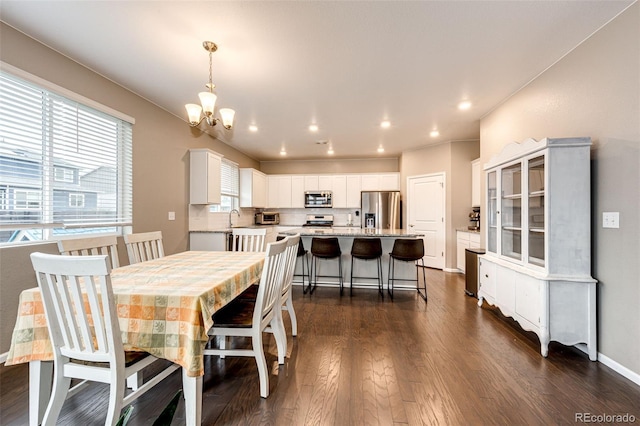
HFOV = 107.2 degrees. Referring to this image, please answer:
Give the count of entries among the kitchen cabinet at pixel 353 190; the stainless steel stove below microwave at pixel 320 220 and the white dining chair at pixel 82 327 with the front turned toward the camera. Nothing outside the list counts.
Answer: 2

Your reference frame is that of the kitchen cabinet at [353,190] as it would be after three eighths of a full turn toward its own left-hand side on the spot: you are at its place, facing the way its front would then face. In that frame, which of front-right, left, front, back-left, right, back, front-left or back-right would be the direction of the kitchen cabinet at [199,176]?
back

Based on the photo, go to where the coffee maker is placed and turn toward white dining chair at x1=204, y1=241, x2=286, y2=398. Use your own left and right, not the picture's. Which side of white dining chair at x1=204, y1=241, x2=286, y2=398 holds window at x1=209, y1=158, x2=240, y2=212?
right

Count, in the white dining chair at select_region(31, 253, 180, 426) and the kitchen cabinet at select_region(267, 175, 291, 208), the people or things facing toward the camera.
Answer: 1

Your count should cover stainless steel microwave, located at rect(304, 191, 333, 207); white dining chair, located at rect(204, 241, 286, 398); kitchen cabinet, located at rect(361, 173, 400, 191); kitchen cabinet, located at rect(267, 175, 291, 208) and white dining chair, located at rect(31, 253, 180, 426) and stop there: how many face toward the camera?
3

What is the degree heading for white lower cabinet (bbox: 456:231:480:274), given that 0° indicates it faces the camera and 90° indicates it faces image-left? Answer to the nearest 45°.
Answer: approximately 45°

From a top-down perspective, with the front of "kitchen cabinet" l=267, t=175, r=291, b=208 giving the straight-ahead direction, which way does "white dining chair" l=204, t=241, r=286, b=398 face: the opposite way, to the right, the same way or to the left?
to the right

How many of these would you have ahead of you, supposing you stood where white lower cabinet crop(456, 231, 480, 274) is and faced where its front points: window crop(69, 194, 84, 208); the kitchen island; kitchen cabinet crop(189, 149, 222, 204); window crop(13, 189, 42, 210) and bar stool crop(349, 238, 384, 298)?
5

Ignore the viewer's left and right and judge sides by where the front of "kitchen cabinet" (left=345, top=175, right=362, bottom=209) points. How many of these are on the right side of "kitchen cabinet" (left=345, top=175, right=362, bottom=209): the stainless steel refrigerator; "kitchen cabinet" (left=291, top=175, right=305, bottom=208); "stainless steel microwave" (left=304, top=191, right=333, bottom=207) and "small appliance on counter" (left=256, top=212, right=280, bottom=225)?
3

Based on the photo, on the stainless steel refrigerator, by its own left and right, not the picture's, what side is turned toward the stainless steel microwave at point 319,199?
right

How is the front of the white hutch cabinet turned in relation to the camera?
facing the viewer and to the left of the viewer

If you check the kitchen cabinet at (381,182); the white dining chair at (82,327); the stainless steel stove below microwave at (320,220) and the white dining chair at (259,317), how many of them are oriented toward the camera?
2

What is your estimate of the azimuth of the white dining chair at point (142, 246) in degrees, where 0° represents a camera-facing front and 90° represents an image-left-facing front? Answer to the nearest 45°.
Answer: approximately 315°

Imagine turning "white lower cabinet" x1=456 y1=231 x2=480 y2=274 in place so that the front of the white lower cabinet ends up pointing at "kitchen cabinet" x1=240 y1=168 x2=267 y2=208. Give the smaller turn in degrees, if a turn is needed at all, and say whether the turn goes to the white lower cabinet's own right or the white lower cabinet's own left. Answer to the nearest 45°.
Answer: approximately 45° to the white lower cabinet's own right
